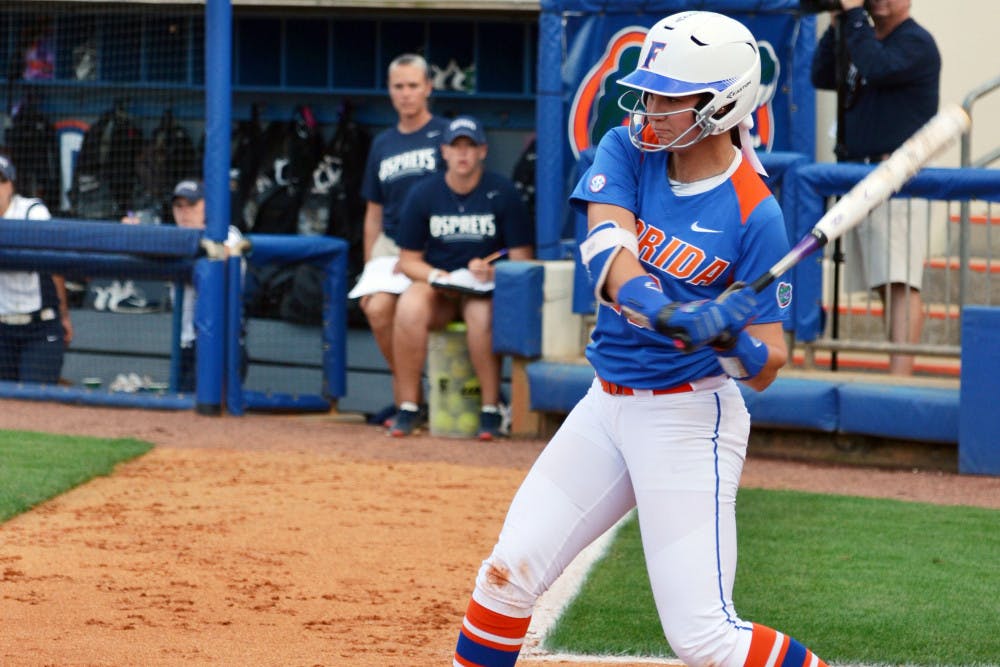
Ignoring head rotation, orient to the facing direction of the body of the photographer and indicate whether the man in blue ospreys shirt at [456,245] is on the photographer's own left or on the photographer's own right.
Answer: on the photographer's own right

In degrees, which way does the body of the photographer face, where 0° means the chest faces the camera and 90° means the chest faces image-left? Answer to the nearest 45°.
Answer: approximately 45°

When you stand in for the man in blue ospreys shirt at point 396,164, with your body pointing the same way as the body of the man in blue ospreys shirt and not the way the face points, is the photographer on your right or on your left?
on your left

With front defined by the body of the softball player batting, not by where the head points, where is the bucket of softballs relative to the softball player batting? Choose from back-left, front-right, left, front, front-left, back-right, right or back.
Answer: back-right

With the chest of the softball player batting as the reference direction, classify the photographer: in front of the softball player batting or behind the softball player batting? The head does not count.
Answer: behind

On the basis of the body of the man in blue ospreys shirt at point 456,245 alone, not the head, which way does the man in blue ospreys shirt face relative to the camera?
toward the camera

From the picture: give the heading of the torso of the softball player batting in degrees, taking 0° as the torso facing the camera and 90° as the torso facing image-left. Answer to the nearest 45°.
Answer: approximately 45°

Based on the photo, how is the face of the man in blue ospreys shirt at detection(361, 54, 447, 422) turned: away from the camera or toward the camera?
toward the camera

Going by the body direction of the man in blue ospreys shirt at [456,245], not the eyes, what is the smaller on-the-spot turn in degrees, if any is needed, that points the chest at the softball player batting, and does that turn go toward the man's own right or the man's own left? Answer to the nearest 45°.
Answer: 0° — they already face them

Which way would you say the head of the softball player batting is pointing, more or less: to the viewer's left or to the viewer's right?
to the viewer's left

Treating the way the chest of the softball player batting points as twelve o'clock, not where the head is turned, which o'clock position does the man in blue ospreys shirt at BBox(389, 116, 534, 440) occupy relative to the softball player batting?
The man in blue ospreys shirt is roughly at 4 o'clock from the softball player batting.

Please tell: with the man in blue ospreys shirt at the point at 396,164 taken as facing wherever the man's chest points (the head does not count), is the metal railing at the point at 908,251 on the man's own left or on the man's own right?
on the man's own left
